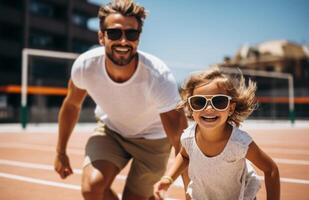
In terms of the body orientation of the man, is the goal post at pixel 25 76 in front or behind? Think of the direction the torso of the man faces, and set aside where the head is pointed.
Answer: behind

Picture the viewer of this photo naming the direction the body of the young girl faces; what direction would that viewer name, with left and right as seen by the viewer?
facing the viewer

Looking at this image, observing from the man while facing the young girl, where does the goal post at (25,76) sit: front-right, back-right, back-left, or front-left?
back-left

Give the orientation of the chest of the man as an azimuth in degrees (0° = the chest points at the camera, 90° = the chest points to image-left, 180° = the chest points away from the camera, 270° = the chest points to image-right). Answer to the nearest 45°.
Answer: approximately 0°

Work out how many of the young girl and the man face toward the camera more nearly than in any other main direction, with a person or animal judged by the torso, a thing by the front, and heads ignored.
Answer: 2

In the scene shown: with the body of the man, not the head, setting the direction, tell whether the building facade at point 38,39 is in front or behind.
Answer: behind

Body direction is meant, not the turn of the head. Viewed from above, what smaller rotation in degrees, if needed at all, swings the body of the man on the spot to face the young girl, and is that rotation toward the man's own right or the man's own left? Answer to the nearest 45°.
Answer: approximately 45° to the man's own left

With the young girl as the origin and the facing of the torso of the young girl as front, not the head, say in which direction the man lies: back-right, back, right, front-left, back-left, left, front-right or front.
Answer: back-right

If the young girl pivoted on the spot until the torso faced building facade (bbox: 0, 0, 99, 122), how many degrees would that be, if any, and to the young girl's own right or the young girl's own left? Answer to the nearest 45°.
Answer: approximately 135° to the young girl's own right
